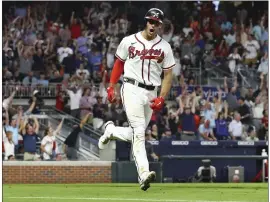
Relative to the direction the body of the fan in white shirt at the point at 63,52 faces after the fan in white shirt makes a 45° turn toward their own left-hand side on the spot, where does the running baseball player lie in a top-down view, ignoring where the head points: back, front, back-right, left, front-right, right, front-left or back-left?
front-right

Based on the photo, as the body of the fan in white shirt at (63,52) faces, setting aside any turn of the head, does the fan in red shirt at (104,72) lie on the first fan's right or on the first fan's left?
on the first fan's left

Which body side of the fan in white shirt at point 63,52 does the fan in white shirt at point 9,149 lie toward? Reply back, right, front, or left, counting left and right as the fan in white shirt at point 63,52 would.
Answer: front

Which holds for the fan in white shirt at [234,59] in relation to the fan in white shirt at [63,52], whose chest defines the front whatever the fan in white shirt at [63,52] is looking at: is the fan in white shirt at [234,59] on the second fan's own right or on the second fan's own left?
on the second fan's own left

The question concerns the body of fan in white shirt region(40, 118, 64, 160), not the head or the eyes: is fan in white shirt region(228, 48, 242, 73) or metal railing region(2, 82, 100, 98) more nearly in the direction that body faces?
the fan in white shirt

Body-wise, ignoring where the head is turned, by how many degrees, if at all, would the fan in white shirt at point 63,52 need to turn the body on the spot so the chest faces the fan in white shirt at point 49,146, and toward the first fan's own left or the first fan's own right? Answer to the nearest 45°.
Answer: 0° — they already face them

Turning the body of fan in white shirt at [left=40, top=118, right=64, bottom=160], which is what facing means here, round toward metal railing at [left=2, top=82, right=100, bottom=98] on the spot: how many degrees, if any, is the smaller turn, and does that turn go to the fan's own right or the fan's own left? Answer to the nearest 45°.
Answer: approximately 135° to the fan's own left

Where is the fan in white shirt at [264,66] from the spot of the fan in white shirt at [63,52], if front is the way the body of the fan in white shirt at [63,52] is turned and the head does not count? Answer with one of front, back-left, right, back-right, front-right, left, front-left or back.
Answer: left

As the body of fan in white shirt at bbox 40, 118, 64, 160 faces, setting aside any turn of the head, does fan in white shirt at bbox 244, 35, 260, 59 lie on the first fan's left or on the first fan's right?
on the first fan's left

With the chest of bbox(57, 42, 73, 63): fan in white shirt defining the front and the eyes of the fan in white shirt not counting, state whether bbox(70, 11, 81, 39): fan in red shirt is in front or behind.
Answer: behind

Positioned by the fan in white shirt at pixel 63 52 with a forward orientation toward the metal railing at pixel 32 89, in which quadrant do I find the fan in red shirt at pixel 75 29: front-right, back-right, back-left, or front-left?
back-right

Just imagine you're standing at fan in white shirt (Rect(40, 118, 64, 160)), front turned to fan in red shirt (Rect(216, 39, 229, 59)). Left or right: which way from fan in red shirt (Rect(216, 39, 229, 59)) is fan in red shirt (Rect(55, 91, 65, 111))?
left

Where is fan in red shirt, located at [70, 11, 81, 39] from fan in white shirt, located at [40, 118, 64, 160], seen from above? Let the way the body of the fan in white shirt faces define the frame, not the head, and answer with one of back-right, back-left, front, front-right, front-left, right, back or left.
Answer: back-left

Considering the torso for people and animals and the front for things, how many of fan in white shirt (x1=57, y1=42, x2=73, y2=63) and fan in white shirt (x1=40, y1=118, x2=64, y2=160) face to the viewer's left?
0

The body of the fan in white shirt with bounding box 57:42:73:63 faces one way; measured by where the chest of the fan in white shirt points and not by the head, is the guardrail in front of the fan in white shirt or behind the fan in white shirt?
in front

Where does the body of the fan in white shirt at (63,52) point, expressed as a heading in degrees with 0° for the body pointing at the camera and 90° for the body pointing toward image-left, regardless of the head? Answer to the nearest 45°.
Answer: approximately 0°
